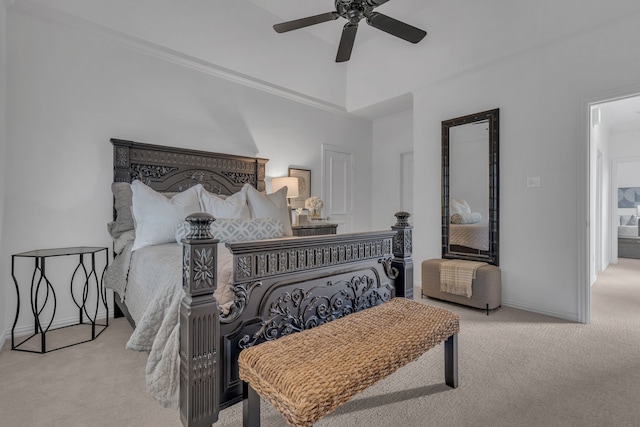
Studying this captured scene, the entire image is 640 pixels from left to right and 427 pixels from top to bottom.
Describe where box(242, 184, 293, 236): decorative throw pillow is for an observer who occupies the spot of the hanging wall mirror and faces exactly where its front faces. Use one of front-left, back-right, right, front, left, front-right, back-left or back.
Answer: front

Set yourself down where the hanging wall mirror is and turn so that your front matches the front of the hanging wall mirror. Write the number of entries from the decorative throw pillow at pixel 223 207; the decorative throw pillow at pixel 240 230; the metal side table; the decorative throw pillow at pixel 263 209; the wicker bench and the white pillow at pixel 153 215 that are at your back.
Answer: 0

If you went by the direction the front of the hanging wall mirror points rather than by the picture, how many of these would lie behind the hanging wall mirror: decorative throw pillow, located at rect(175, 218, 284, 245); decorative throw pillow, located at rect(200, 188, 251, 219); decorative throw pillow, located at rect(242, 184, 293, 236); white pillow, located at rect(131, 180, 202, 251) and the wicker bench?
0

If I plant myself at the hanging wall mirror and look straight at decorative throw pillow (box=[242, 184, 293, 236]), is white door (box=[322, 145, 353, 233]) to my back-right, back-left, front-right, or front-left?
front-right

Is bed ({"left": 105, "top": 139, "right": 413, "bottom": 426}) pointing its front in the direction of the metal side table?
no

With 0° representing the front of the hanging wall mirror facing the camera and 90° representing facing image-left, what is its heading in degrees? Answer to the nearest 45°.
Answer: approximately 45°

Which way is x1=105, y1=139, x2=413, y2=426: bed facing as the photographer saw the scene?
facing the viewer and to the right of the viewer

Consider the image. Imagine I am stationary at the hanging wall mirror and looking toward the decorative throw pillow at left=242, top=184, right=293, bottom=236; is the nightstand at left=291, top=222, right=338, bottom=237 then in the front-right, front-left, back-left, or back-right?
front-right

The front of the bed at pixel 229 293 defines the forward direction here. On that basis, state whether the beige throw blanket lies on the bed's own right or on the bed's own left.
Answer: on the bed's own left

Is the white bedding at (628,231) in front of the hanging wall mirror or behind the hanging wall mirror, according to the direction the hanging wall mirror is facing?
behind

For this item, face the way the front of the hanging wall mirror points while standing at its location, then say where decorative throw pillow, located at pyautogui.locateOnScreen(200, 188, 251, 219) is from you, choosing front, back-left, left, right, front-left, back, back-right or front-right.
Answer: front

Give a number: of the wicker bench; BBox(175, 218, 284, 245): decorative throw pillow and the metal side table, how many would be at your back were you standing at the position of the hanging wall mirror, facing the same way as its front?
0

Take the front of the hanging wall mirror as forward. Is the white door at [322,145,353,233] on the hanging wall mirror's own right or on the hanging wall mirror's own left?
on the hanging wall mirror's own right

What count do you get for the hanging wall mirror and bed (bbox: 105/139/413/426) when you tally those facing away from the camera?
0

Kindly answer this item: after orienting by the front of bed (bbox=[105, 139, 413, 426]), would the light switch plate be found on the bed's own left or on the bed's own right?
on the bed's own left

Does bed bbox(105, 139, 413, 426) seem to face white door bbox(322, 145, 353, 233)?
no

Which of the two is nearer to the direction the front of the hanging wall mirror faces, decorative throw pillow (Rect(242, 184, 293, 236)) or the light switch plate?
the decorative throw pillow
